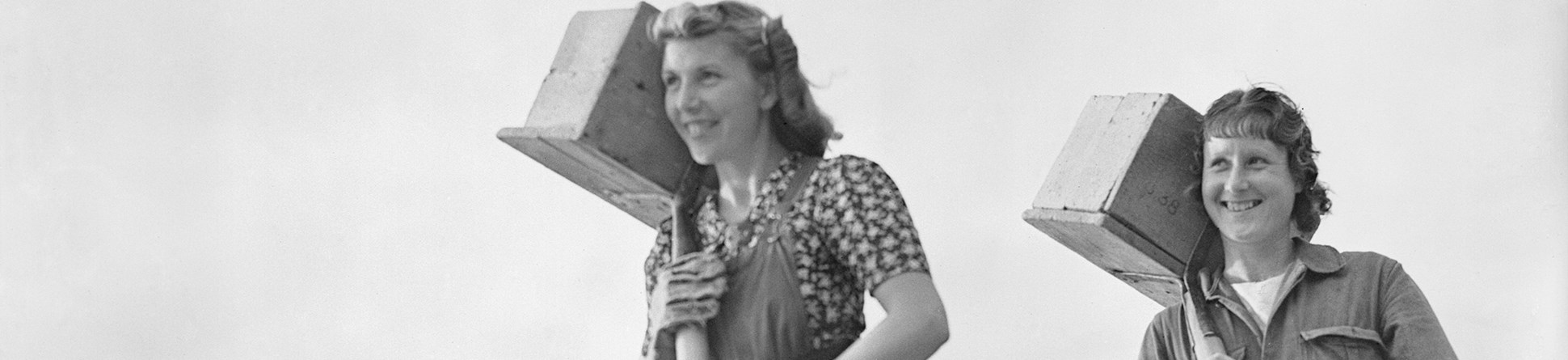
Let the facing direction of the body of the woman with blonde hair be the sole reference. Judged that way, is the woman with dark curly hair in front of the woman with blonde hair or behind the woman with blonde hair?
behind

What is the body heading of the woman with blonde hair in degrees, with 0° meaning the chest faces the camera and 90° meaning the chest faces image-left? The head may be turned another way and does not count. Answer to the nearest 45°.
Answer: approximately 45°
